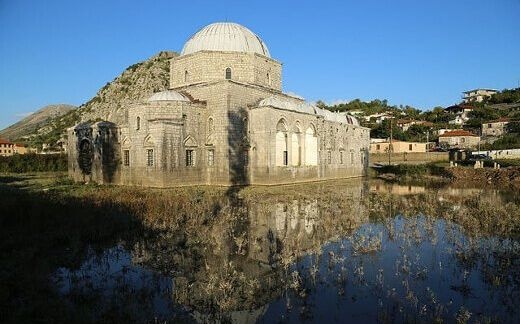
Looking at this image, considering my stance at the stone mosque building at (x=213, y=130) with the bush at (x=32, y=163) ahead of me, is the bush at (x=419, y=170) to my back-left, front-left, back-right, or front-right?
back-right

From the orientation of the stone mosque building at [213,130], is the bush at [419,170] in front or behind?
in front

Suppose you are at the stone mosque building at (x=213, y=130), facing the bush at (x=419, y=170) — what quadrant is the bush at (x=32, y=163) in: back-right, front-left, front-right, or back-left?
back-left
